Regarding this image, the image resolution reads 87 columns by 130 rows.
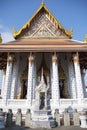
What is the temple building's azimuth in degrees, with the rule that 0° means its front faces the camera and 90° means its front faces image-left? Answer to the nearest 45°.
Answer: approximately 0°
